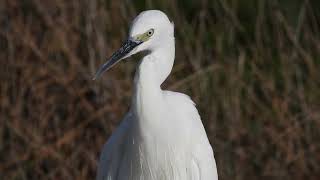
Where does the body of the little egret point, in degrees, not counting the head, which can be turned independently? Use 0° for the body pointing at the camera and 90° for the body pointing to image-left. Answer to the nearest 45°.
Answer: approximately 45°
